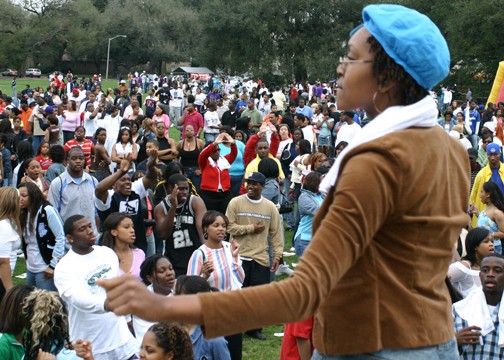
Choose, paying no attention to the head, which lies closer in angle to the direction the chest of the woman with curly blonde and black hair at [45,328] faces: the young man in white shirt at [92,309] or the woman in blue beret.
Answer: the young man in white shirt

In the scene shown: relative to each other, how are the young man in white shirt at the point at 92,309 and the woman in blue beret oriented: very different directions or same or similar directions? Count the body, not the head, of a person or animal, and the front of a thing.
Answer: very different directions

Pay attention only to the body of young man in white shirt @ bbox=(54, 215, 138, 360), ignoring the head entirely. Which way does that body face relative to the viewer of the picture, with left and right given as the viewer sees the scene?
facing the viewer and to the right of the viewer

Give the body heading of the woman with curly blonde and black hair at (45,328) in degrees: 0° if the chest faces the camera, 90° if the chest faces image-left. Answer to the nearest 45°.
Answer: approximately 225°

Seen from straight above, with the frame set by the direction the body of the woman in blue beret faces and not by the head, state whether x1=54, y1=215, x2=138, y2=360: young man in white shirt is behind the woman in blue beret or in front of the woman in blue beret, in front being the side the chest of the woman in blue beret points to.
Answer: in front

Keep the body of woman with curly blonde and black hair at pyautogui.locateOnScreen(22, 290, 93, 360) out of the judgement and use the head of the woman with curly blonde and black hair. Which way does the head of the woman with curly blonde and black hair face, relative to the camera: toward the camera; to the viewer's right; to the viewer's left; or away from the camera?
away from the camera

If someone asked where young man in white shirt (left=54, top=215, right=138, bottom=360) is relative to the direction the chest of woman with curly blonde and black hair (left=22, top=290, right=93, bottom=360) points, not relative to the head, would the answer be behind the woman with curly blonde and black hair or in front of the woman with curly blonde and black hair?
in front

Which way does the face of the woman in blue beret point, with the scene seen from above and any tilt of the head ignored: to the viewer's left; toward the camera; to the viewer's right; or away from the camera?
to the viewer's left

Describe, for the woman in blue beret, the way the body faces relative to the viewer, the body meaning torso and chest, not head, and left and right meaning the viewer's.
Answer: facing away from the viewer and to the left of the viewer

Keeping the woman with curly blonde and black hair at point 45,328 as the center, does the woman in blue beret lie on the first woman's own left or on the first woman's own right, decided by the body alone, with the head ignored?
on the first woman's own right

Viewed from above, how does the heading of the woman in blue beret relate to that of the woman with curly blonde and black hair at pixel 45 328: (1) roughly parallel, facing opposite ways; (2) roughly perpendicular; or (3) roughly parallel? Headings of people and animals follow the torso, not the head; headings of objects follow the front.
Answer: roughly perpendicular

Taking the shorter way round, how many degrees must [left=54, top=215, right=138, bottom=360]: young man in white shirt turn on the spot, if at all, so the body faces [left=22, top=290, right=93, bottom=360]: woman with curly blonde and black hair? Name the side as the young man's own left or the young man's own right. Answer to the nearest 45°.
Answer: approximately 45° to the young man's own right
